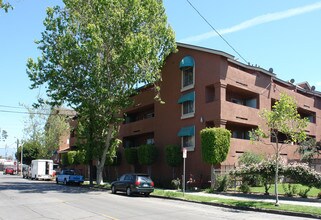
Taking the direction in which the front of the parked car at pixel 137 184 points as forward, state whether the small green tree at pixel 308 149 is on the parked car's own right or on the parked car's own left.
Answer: on the parked car's own right

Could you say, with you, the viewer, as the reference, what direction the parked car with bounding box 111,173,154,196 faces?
facing away from the viewer and to the left of the viewer

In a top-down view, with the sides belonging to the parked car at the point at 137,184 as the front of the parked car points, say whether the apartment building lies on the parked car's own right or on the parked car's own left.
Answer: on the parked car's own right

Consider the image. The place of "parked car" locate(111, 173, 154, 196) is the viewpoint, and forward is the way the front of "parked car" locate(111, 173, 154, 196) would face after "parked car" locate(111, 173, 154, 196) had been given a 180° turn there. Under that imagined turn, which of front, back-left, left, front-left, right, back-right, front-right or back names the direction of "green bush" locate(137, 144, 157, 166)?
back-left

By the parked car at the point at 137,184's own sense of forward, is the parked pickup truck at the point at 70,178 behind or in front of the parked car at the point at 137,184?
in front
